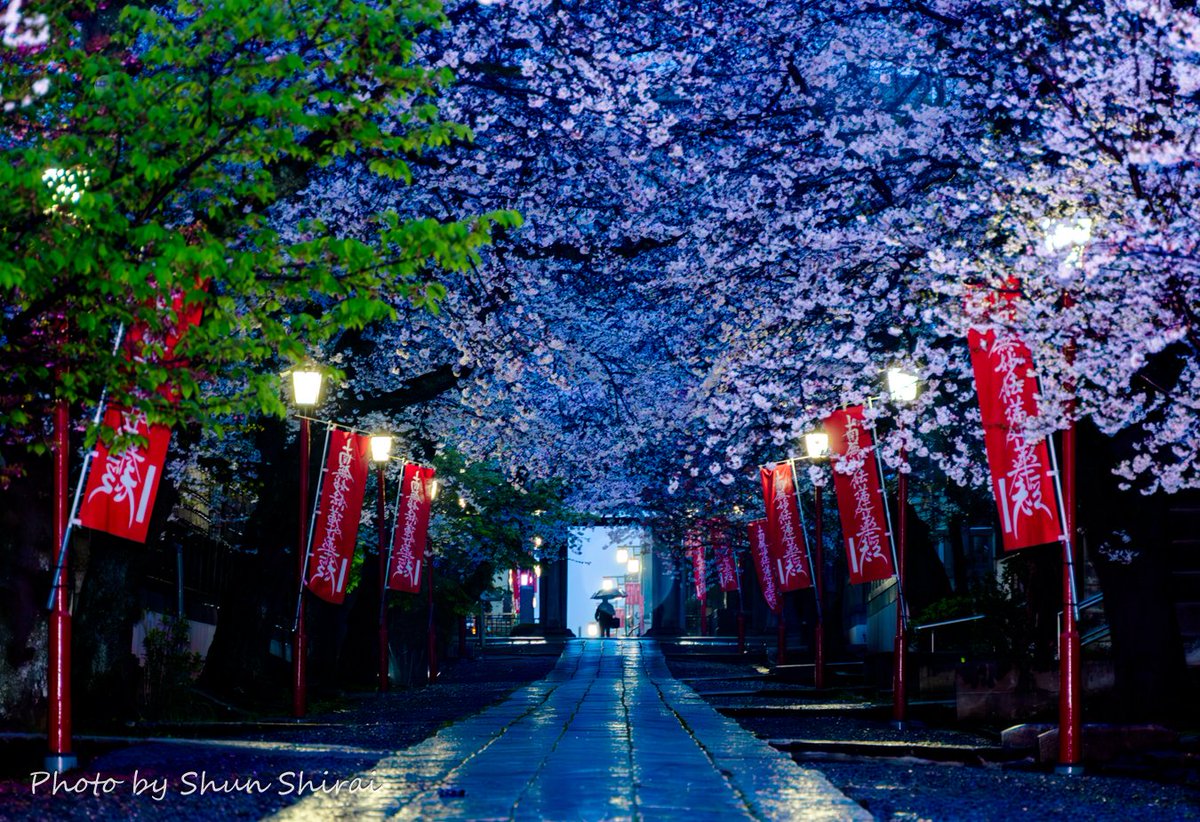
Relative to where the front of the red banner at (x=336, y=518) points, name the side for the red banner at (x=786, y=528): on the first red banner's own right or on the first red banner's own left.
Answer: on the first red banner's own left

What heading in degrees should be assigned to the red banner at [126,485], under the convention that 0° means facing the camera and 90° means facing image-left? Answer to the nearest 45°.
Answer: approximately 0°

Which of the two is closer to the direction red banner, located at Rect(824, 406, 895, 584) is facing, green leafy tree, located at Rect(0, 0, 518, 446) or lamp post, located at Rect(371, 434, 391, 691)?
the green leafy tree

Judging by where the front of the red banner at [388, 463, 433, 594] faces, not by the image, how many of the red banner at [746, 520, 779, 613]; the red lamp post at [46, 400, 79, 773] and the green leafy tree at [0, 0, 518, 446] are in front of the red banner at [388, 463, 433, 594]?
2

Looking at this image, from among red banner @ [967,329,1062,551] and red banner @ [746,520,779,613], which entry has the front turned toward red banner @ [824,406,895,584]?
red banner @ [746,520,779,613]

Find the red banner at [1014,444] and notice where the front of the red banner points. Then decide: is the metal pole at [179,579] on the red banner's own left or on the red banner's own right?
on the red banner's own right

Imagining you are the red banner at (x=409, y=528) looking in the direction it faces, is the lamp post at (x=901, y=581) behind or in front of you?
in front

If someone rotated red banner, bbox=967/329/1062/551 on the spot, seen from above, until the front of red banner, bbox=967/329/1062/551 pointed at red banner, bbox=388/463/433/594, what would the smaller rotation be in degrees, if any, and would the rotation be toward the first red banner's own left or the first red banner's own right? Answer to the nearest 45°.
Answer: approximately 135° to the first red banner's own right

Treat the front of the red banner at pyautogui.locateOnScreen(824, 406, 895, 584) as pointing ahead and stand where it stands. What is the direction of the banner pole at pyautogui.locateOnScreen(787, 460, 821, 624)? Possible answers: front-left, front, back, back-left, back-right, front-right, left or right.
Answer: back
